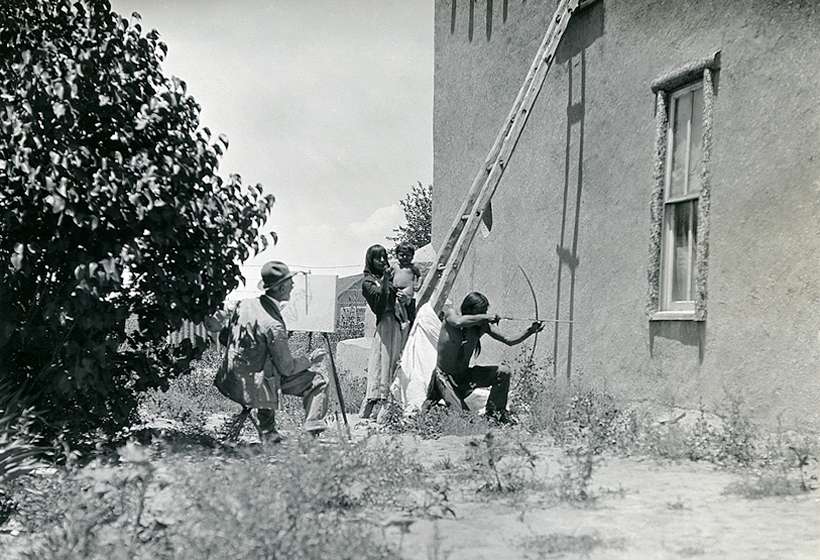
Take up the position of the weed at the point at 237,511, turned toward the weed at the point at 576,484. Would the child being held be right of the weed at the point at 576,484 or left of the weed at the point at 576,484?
left

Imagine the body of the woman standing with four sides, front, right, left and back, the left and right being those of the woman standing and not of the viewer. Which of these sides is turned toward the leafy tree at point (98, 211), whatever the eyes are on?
right

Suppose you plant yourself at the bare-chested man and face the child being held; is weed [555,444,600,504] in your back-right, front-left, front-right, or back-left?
back-left

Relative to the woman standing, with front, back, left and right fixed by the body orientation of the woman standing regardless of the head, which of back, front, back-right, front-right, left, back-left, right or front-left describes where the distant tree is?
back-left

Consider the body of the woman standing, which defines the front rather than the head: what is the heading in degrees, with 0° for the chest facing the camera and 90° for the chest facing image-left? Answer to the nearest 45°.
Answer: approximately 315°

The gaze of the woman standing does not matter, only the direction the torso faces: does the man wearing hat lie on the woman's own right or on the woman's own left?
on the woman's own right
